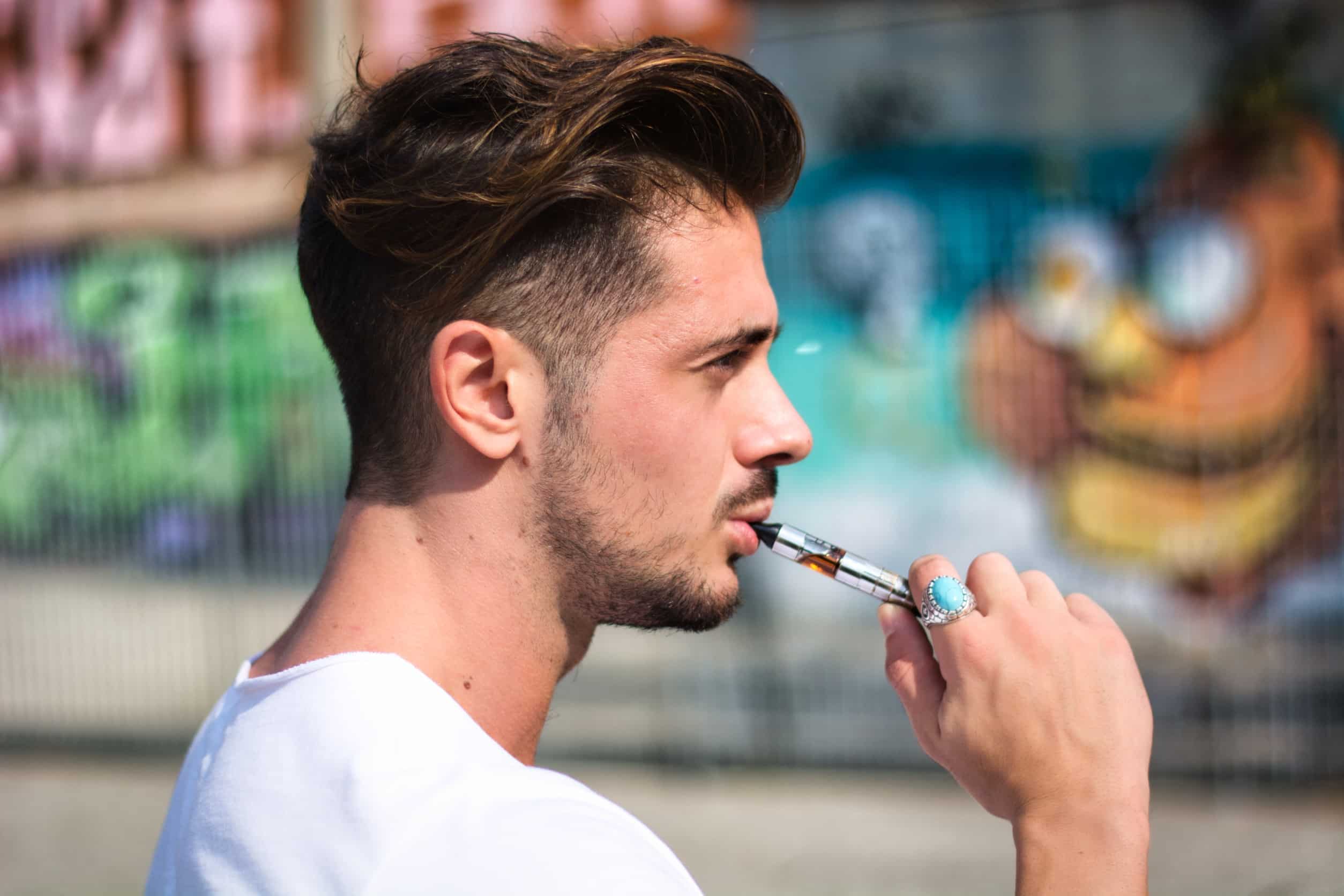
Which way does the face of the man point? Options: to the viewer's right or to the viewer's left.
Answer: to the viewer's right

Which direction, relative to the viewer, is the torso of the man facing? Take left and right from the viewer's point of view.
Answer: facing to the right of the viewer
